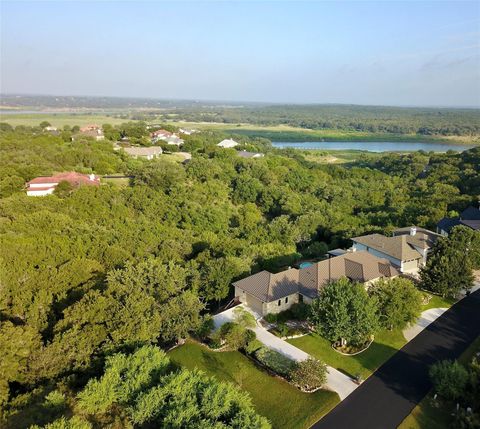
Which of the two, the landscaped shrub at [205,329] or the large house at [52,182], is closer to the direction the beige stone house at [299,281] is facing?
the landscaped shrub

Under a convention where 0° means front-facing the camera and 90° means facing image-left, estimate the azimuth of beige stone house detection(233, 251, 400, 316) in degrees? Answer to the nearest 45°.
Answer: approximately 315°

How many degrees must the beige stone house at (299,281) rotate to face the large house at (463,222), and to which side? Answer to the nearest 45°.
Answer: approximately 90° to its left

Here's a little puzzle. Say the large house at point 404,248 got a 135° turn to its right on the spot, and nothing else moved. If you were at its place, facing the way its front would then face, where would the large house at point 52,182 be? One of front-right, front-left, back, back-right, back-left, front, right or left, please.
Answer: front

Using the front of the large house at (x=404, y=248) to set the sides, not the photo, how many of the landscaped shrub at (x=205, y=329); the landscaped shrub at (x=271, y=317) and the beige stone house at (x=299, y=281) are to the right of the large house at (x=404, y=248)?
3

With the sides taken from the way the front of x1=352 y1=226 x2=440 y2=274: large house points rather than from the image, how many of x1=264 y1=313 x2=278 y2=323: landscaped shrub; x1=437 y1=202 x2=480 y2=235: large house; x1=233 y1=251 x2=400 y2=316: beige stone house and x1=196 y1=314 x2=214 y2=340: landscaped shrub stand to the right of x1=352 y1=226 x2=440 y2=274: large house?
3

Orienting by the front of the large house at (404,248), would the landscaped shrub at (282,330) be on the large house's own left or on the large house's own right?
on the large house's own right

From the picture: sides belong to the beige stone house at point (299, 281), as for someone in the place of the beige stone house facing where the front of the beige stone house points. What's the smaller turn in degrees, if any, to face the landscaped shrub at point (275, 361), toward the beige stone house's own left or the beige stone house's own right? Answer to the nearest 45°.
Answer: approximately 45° to the beige stone house's own right

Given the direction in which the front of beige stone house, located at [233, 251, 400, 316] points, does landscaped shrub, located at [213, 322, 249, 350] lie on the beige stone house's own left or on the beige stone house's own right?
on the beige stone house's own right

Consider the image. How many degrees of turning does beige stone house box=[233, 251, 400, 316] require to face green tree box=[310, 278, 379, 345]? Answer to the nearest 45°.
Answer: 0° — it already faces it

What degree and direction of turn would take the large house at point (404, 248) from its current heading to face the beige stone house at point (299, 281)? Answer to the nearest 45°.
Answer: approximately 90° to its right

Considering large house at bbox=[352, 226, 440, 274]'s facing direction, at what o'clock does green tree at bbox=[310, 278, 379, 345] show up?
The green tree is roughly at 2 o'clock from the large house.
